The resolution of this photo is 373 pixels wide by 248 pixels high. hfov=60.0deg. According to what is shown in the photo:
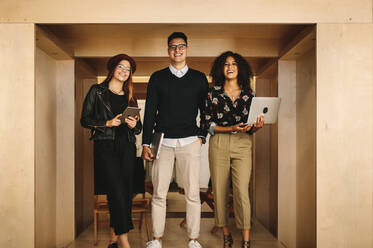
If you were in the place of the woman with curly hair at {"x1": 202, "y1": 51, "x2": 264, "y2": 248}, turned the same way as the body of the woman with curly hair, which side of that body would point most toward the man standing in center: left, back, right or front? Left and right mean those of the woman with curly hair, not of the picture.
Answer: right

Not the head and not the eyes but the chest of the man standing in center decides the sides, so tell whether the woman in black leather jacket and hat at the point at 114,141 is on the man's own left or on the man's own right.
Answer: on the man's own right

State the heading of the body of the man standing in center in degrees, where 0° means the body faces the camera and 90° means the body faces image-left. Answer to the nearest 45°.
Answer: approximately 0°

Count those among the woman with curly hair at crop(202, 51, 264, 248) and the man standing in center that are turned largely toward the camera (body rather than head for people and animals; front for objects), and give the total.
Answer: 2

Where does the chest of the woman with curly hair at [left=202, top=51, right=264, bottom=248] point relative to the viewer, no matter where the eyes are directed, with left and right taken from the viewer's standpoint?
facing the viewer

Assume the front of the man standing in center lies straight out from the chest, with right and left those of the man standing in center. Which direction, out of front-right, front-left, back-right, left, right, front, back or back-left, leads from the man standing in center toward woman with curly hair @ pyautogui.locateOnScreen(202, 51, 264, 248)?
left

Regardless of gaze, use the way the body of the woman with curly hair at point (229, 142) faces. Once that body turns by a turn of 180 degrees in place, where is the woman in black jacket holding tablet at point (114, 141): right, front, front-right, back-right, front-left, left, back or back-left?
left
